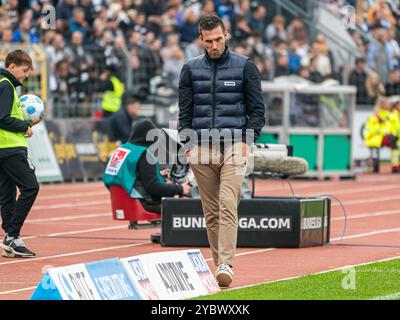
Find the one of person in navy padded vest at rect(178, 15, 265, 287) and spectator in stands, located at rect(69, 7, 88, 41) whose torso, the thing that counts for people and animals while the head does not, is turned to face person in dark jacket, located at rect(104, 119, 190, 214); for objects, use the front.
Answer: the spectator in stands

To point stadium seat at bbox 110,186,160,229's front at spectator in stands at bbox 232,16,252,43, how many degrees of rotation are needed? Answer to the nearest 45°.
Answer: approximately 90° to its left

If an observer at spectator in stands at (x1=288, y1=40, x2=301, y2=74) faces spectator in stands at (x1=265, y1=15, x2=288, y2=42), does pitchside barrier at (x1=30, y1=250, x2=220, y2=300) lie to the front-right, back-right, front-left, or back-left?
back-left

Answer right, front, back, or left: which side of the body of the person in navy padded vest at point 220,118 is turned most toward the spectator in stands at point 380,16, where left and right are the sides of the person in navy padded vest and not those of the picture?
back

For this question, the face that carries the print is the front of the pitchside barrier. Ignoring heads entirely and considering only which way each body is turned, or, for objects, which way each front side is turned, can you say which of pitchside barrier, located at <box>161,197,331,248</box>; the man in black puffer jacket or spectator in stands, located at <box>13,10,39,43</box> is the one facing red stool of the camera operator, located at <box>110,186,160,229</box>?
the spectator in stands

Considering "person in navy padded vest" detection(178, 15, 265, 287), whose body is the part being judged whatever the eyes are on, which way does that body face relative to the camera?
toward the camera

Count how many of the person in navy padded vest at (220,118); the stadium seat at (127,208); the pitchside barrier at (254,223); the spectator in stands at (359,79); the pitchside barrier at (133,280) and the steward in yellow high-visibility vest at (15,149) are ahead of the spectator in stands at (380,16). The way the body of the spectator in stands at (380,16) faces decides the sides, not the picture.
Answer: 6

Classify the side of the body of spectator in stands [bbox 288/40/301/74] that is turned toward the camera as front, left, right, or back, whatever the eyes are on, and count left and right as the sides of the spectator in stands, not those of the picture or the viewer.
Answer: front

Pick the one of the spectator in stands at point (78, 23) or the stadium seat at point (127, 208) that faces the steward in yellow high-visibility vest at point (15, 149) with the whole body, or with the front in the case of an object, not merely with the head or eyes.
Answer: the spectator in stands

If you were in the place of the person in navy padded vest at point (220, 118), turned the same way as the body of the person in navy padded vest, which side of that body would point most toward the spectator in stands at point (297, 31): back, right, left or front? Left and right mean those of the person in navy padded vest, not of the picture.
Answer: back

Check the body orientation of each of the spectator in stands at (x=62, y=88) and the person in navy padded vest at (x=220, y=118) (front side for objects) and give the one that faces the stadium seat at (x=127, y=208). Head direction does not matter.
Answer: the spectator in stands

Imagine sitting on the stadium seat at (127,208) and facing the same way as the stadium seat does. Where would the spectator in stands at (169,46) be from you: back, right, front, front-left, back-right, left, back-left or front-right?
left

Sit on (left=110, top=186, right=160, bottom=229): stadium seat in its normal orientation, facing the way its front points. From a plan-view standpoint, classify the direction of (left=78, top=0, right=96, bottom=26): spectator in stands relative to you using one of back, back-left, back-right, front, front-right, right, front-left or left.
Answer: left

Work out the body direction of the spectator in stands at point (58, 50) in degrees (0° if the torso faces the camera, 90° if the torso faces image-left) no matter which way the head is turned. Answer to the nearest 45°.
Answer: approximately 0°

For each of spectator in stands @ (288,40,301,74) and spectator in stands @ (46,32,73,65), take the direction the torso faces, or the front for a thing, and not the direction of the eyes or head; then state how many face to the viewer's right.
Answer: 0

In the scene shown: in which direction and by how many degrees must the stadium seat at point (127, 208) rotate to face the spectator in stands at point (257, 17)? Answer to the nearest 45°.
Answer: approximately 90° to its left
